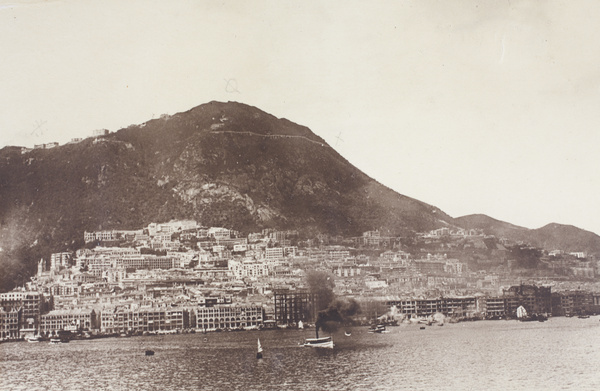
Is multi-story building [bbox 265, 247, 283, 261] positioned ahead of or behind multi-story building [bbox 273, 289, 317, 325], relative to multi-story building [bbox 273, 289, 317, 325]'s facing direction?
behind

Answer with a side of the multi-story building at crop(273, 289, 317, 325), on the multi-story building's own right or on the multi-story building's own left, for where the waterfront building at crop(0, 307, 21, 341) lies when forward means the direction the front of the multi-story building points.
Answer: on the multi-story building's own right

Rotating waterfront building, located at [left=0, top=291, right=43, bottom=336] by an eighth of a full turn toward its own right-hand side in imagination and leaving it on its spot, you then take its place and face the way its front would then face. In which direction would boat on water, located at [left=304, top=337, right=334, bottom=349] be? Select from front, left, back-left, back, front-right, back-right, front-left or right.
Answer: left

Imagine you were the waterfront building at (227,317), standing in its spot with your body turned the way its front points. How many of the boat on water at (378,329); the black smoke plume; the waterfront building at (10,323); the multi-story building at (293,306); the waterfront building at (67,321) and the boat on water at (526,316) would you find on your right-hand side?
2

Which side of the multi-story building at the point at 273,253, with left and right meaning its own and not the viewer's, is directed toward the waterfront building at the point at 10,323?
right

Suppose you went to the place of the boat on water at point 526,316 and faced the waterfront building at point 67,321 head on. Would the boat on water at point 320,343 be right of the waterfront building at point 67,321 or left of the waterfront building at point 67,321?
left

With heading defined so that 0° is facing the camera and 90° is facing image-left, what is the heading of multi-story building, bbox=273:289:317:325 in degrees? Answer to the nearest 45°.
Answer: approximately 0°

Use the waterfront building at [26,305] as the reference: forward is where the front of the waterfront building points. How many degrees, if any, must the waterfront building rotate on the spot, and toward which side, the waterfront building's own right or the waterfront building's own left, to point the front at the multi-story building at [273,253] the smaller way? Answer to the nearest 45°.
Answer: approximately 90° to the waterfront building's own left

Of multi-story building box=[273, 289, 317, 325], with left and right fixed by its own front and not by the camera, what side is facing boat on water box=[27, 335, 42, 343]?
right

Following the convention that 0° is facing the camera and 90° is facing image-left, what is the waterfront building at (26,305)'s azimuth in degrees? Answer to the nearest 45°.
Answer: approximately 0°
